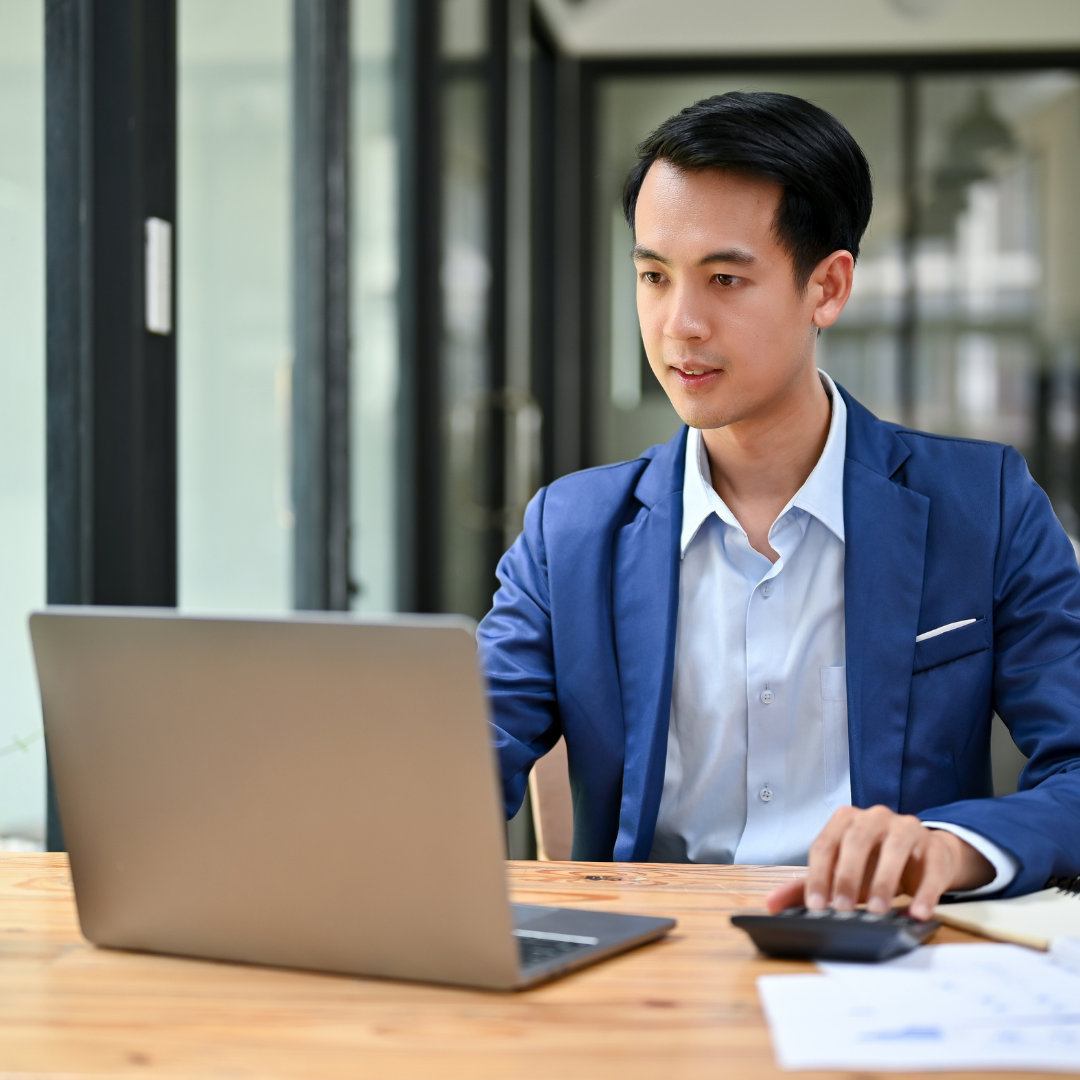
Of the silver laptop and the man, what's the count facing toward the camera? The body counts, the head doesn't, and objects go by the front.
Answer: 1

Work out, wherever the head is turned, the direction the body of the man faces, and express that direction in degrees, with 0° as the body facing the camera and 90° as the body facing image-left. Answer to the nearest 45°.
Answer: approximately 0°

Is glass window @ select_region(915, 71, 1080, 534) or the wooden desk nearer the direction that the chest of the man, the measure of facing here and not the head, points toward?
the wooden desk

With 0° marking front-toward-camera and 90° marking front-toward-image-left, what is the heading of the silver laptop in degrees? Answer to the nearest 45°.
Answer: approximately 225°
